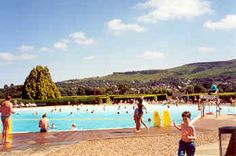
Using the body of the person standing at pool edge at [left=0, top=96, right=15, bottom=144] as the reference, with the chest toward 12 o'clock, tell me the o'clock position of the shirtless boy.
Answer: The shirtless boy is roughly at 2 o'clock from the person standing at pool edge.

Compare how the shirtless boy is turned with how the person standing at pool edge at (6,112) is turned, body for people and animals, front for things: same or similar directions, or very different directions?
very different directions

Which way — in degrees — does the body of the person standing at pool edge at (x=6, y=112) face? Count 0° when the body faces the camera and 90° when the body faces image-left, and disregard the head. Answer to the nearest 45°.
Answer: approximately 270°

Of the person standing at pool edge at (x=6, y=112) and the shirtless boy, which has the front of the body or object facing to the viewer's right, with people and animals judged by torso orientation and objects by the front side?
the person standing at pool edge

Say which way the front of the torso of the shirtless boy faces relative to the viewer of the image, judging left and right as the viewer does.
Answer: facing the viewer and to the left of the viewer
